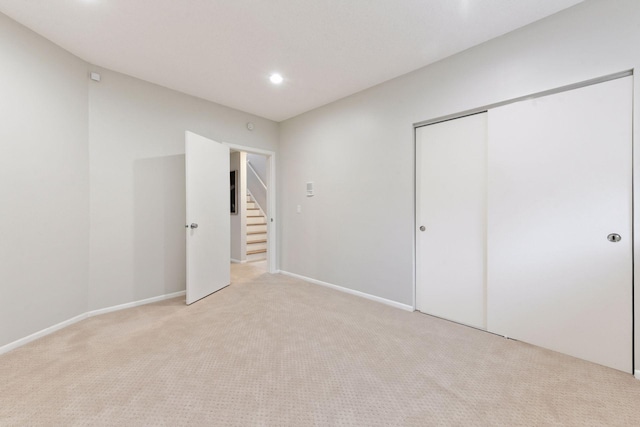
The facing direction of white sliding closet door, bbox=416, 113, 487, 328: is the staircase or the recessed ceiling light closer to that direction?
the recessed ceiling light

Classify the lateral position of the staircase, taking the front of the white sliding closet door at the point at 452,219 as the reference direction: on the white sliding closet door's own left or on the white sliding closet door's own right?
on the white sliding closet door's own right

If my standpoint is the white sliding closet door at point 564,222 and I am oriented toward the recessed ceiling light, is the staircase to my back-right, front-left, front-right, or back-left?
front-right

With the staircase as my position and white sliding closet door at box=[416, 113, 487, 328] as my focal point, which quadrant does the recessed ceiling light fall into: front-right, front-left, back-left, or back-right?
front-right

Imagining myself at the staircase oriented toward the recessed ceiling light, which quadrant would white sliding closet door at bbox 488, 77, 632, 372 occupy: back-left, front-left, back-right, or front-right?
front-left

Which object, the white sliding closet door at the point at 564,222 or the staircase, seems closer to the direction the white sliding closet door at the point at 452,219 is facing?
the staircase

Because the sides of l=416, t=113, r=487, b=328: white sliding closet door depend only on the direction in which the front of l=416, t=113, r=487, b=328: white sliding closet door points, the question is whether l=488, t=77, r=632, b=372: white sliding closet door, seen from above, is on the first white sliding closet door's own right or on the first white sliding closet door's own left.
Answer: on the first white sliding closet door's own left

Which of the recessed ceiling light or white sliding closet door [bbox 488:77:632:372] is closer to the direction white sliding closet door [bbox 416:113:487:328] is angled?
the recessed ceiling light

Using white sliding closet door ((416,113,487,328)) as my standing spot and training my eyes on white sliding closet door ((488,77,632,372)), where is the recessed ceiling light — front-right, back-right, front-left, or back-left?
back-right

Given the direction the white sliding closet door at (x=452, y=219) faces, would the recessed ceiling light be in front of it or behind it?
in front
